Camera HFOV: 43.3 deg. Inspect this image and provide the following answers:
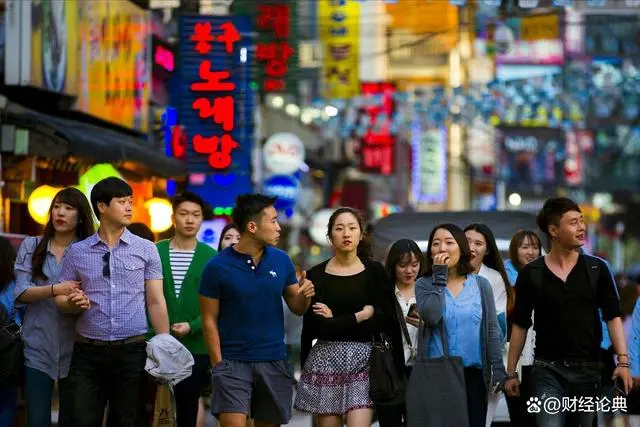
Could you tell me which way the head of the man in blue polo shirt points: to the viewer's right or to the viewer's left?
to the viewer's right

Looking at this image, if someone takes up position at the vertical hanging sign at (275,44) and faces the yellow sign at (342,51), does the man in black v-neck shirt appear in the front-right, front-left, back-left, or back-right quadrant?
back-right

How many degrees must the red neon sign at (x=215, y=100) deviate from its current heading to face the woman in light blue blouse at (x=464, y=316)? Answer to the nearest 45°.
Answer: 0° — it already faces them

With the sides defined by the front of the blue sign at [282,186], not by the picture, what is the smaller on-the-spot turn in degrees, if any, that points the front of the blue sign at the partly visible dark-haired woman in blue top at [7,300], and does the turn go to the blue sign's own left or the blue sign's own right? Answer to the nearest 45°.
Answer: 0° — it already faces them

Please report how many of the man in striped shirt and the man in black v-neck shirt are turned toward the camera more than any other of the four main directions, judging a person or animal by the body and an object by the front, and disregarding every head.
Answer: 2

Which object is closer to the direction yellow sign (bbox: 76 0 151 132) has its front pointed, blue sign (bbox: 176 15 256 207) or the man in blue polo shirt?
the man in blue polo shirt

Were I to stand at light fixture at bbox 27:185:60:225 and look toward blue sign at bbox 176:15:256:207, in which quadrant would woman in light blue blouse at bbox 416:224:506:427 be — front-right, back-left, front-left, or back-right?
back-right
